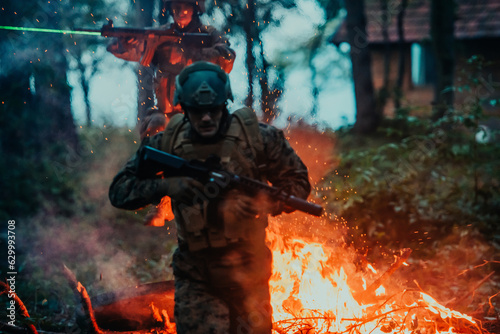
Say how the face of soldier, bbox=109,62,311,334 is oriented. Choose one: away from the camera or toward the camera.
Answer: toward the camera

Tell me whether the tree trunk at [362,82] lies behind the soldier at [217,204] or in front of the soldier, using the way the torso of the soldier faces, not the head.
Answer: behind

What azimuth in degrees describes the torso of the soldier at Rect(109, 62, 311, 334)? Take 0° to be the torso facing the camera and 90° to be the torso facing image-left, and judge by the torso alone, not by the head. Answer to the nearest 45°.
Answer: approximately 0°

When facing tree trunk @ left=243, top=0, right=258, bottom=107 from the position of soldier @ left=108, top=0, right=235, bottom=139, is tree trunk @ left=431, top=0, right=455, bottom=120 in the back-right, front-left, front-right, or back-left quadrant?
front-right

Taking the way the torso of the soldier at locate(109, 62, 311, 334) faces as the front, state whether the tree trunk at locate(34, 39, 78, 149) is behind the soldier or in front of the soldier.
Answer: behind

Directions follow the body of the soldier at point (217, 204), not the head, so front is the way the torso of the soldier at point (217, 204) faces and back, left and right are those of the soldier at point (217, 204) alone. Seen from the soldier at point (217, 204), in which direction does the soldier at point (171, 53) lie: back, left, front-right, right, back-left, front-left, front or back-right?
back

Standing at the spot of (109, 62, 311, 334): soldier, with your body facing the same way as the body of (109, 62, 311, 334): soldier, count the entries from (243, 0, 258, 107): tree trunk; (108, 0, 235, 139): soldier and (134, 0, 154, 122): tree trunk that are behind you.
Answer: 3

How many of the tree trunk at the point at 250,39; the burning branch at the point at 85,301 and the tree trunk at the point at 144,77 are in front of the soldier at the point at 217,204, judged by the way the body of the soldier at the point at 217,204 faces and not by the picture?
0

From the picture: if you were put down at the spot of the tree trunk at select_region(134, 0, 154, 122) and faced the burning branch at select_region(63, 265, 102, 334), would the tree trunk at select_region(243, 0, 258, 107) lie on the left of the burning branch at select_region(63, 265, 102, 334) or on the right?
left

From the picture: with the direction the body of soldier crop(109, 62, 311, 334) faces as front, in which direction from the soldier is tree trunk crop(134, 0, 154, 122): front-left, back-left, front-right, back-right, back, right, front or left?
back

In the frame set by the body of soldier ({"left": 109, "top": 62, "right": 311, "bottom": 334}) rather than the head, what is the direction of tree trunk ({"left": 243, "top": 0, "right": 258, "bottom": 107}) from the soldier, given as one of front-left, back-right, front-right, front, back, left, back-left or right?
back

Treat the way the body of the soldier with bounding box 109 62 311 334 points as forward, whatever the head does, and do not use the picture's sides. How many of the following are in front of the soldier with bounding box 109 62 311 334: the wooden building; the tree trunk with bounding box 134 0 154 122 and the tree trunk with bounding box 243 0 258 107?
0

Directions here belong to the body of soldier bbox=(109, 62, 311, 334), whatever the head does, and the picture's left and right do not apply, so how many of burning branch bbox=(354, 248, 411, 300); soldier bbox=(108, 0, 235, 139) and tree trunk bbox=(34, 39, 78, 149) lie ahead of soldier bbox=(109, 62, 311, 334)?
0

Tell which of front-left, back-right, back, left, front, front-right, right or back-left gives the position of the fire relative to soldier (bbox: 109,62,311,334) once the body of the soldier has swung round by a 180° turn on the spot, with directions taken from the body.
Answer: front-right
